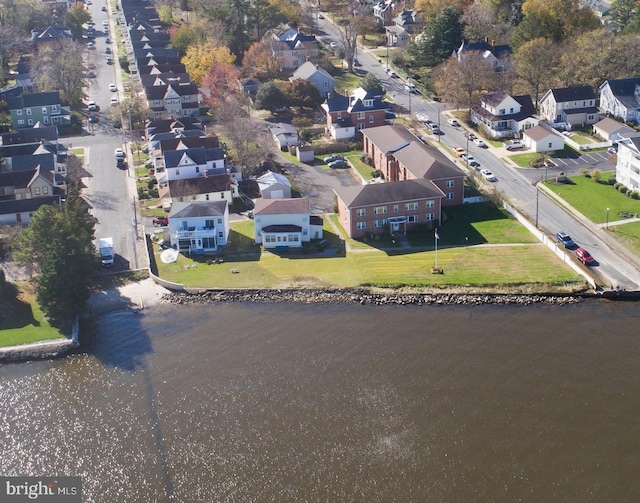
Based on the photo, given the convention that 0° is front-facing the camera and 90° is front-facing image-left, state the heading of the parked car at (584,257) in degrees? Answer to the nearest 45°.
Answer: approximately 315°

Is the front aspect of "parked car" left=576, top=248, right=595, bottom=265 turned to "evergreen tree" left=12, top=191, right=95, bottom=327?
no
